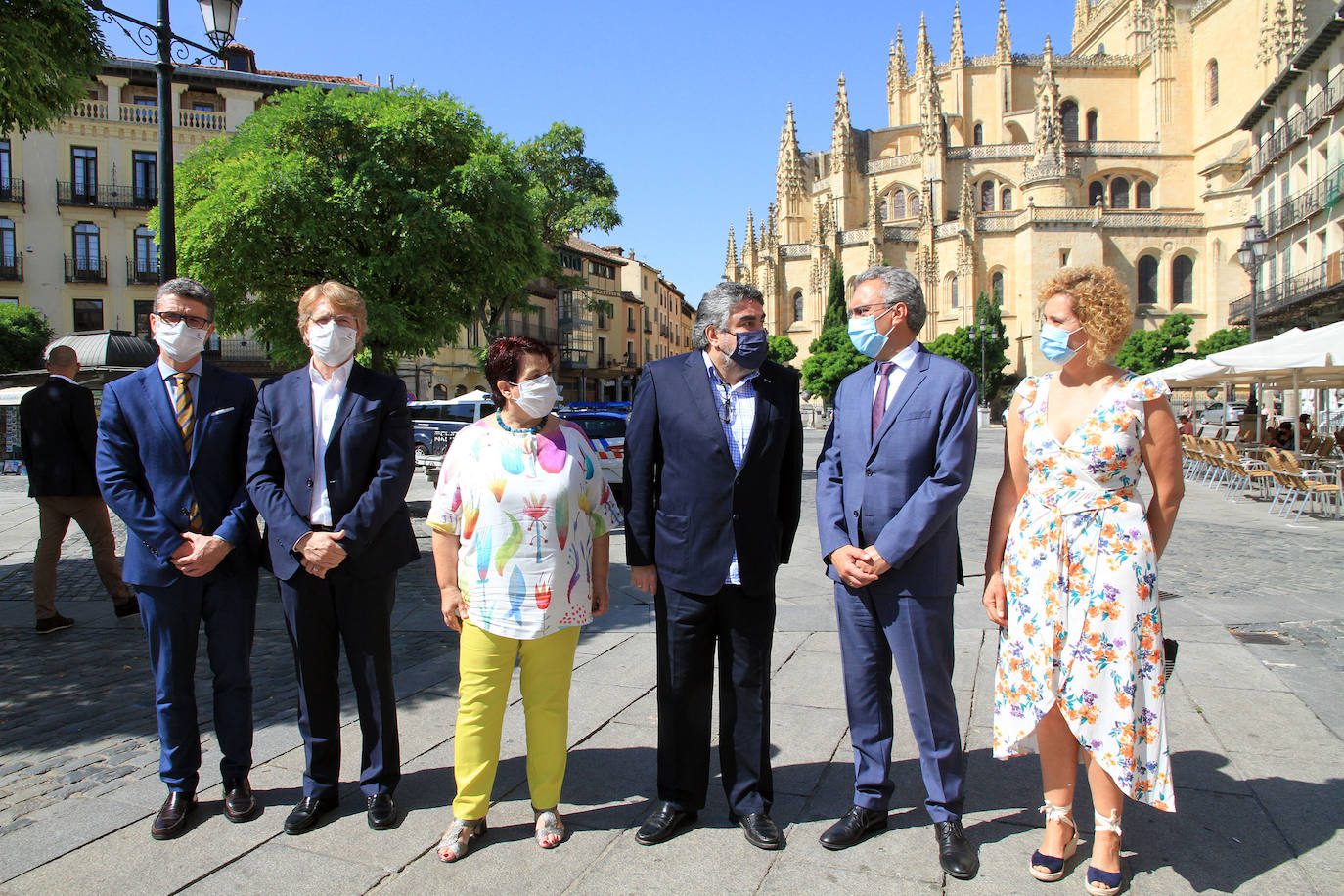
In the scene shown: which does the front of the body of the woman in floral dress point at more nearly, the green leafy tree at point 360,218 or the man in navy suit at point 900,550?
the man in navy suit

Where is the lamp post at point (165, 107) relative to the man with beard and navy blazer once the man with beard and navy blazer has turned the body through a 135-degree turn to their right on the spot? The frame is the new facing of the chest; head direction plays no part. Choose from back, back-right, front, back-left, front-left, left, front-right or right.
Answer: front

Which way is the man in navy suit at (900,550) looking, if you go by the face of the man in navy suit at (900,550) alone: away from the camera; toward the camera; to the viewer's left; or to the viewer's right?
to the viewer's left

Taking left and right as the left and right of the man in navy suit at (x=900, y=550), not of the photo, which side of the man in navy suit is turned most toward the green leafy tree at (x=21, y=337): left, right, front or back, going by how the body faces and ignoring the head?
right

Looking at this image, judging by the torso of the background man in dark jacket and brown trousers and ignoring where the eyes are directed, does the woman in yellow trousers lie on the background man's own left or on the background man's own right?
on the background man's own right

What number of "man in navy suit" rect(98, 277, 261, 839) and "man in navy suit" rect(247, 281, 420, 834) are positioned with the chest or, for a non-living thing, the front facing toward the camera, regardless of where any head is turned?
2

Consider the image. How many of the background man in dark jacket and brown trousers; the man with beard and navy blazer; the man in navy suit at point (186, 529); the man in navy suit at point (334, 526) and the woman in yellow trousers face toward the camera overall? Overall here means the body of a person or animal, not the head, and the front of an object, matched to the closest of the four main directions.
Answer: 4

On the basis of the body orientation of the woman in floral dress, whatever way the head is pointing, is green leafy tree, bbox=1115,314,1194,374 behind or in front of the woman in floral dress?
behind

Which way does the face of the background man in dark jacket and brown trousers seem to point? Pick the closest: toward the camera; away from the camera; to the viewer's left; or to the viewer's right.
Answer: away from the camera

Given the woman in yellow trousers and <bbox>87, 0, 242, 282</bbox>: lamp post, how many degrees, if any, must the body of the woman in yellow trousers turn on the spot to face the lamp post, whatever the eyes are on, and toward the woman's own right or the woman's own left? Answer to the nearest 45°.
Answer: approximately 135° to the woman's own right

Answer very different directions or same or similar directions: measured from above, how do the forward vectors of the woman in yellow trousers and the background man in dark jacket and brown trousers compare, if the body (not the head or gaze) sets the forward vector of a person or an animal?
very different directions

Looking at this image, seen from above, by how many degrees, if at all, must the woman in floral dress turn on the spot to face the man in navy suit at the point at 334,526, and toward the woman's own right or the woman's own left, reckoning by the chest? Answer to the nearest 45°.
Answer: approximately 45° to the woman's own right

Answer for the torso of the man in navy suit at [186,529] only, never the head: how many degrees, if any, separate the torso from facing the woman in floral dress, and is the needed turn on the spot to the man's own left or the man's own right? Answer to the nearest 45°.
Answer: approximately 45° to the man's own left

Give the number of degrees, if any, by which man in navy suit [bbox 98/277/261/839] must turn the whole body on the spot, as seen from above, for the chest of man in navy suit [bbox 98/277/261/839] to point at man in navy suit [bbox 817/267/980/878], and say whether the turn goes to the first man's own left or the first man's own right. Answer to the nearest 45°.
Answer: approximately 45° to the first man's own left
